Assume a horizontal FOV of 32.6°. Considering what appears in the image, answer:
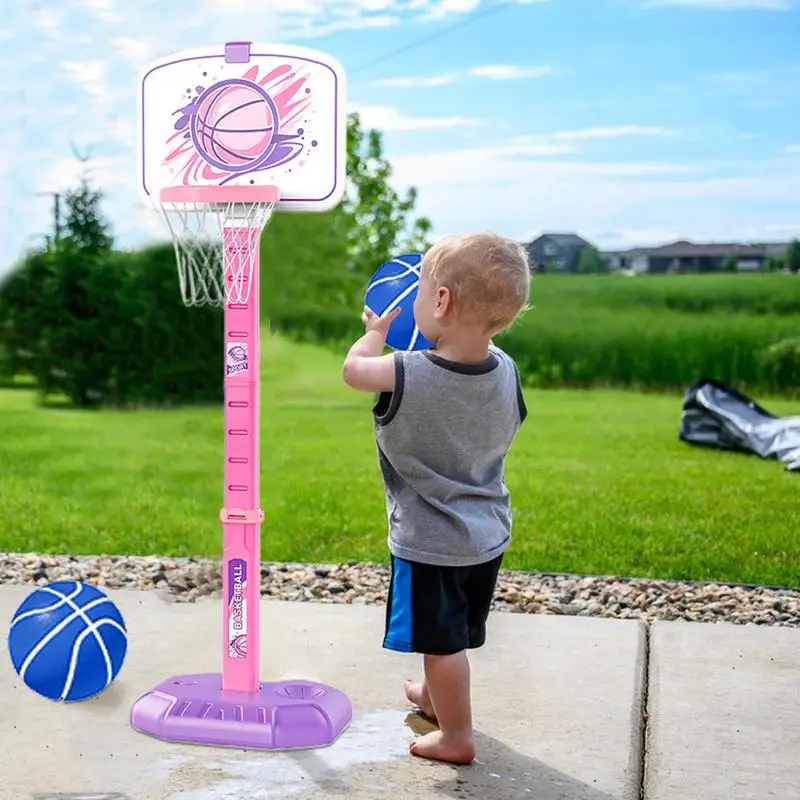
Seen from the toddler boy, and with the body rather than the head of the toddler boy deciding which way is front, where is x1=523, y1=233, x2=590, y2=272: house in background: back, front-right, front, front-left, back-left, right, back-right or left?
front-right

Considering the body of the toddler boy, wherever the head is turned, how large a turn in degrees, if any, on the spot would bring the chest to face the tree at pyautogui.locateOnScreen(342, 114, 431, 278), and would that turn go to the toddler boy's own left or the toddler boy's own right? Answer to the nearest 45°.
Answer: approximately 45° to the toddler boy's own right

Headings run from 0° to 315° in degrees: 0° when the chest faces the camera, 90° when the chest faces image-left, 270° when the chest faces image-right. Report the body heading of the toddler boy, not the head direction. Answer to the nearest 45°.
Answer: approximately 135°

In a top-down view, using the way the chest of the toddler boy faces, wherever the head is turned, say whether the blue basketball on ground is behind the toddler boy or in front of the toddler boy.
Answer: in front

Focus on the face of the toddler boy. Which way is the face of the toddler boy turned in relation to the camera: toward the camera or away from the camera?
away from the camera

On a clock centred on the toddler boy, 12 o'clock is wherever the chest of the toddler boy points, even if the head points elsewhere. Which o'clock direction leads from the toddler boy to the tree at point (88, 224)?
The tree is roughly at 1 o'clock from the toddler boy.

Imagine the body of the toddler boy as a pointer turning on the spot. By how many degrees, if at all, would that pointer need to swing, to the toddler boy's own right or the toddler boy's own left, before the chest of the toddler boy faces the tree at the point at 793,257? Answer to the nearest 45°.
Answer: approximately 45° to the toddler boy's own right

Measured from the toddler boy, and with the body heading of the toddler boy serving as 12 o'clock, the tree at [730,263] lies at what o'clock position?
The tree is roughly at 2 o'clock from the toddler boy.
